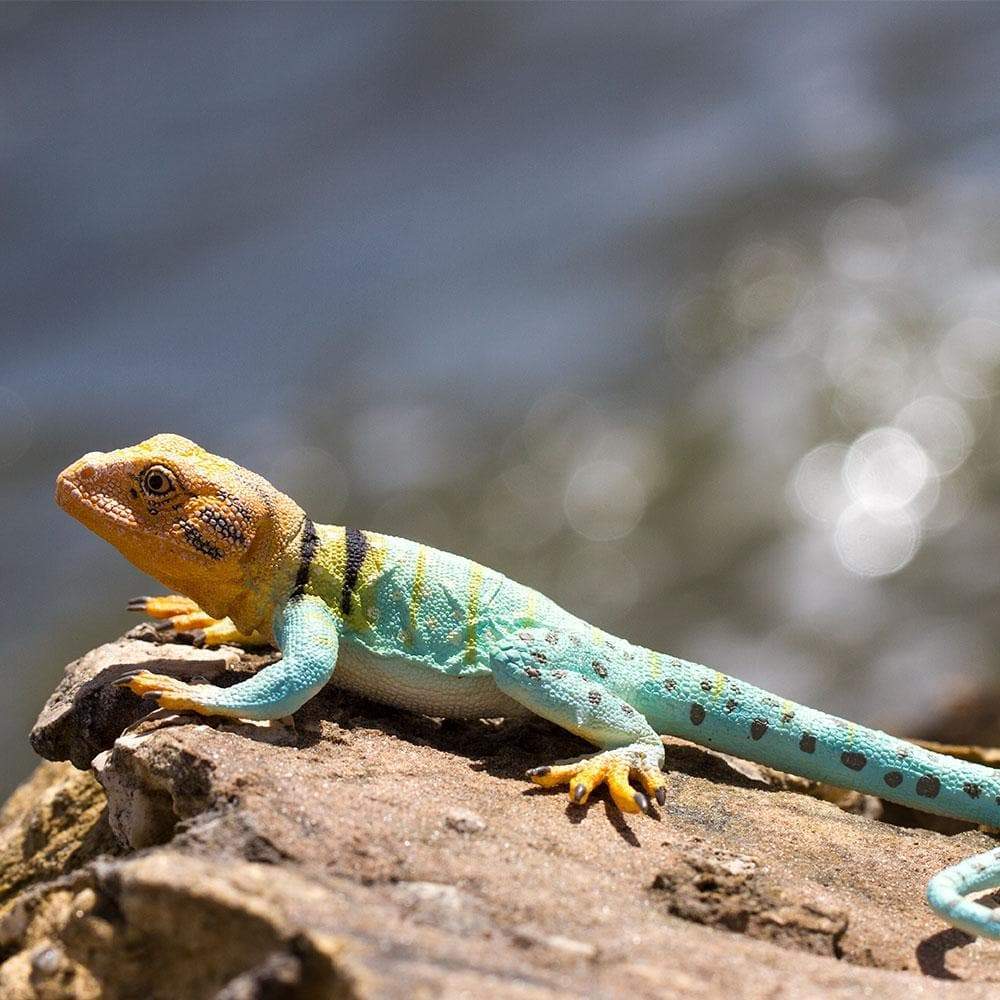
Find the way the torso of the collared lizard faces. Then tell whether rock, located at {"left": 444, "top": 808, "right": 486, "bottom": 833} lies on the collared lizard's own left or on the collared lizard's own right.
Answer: on the collared lizard's own left

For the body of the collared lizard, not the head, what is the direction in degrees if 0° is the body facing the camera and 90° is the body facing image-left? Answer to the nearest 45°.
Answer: approximately 90°
